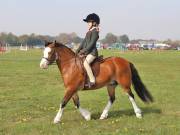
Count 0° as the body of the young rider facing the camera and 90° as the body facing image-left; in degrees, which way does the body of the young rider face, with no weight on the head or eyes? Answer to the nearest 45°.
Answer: approximately 90°

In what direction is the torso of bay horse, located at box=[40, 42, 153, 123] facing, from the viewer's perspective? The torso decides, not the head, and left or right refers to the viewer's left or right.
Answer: facing to the left of the viewer
